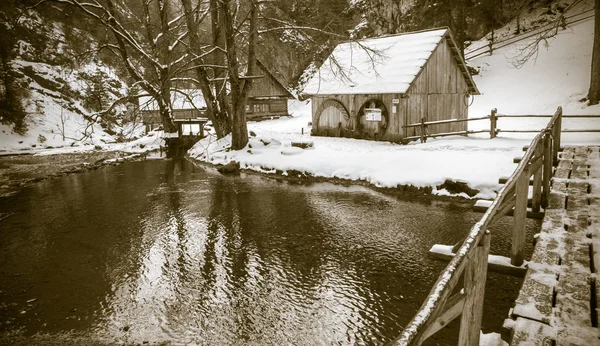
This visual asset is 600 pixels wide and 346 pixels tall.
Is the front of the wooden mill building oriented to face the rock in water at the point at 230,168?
yes

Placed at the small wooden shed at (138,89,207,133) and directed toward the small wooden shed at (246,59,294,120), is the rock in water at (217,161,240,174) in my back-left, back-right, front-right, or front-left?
back-right

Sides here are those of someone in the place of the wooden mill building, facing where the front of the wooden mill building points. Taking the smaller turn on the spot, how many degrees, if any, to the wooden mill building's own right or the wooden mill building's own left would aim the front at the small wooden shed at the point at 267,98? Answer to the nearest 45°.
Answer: approximately 90° to the wooden mill building's own right

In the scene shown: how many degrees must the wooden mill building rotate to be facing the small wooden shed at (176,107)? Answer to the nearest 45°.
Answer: approximately 45° to its right

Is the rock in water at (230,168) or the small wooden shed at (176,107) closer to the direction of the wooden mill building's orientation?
the rock in water

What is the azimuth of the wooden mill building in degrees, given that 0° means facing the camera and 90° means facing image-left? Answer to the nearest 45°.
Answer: approximately 45°
